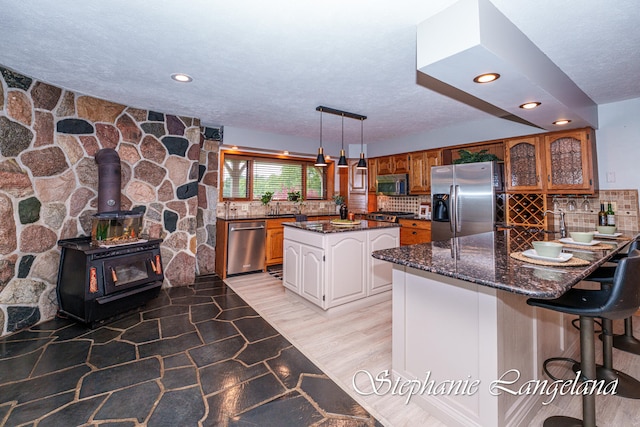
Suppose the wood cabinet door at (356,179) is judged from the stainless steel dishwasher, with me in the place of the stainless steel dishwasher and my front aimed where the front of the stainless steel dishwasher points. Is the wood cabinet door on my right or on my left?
on my left

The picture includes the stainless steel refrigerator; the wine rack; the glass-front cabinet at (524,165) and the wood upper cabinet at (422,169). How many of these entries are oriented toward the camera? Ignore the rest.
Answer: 4

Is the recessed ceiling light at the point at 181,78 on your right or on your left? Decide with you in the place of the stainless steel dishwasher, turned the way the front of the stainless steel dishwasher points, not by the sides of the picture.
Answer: on your right

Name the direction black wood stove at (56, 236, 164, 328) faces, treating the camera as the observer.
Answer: facing the viewer and to the right of the viewer

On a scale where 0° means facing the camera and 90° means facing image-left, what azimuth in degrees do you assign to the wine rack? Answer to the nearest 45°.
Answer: approximately 0°

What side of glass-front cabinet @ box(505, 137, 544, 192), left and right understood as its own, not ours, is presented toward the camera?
front

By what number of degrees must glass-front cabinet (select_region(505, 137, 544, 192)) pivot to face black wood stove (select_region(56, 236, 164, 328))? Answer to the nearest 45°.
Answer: approximately 45° to its right

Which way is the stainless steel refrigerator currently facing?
toward the camera

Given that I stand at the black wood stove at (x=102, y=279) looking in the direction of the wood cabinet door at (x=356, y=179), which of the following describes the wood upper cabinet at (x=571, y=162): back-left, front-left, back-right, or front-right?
front-right

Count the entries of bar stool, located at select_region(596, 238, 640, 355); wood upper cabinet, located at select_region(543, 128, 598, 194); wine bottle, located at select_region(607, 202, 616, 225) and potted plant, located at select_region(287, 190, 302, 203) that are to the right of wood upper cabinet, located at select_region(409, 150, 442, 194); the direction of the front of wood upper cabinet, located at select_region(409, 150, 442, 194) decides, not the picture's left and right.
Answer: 1

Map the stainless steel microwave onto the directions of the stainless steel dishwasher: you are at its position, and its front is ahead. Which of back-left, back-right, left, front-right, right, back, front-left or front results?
front-left

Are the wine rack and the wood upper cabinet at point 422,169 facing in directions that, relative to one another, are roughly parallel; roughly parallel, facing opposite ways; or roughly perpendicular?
roughly parallel

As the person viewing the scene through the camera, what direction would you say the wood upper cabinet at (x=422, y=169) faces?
facing the viewer

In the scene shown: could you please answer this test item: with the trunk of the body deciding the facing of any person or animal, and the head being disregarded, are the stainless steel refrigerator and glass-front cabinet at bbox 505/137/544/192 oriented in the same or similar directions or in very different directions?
same or similar directions
